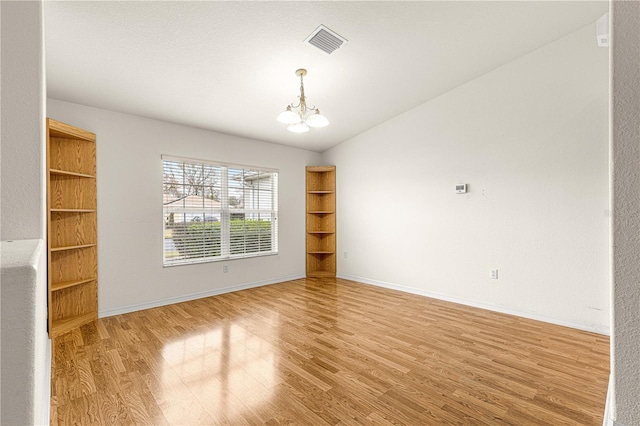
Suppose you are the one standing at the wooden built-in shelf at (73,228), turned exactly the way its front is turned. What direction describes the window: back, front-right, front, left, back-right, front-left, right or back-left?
front-left

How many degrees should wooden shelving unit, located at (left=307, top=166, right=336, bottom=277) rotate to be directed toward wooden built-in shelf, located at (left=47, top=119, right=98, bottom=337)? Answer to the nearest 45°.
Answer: approximately 45° to its right

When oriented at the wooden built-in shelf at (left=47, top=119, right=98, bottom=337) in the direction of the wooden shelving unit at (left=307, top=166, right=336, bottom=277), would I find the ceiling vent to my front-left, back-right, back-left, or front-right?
front-right

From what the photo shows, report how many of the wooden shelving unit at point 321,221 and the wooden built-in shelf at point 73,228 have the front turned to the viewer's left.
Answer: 0

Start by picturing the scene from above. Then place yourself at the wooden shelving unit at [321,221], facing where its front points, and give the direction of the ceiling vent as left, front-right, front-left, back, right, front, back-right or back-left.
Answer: front

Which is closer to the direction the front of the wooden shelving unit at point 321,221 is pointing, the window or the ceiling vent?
the ceiling vent

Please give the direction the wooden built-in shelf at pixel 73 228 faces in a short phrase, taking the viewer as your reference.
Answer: facing the viewer and to the right of the viewer

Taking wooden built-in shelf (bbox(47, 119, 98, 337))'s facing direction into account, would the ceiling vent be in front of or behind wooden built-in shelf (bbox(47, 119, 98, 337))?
in front

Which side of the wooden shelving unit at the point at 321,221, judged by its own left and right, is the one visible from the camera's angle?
front

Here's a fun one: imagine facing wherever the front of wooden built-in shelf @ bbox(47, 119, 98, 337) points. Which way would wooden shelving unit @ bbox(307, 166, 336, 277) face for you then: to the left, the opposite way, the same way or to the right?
to the right

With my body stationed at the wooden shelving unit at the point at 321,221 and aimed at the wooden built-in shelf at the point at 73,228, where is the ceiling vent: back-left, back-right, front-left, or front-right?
front-left
